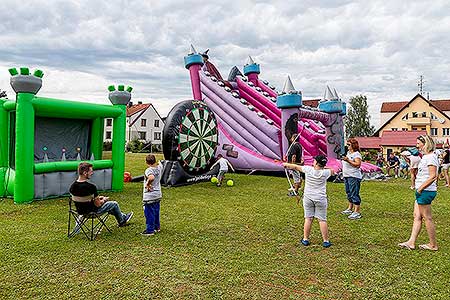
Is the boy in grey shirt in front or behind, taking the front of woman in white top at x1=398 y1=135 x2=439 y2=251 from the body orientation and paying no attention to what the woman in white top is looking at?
in front

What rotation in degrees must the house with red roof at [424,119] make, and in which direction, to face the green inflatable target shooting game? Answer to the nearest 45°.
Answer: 0° — it already faces it

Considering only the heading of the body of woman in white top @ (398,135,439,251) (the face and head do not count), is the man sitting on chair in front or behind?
in front

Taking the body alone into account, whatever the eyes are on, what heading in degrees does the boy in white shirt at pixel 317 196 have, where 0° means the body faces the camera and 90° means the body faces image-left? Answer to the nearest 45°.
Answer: approximately 180°

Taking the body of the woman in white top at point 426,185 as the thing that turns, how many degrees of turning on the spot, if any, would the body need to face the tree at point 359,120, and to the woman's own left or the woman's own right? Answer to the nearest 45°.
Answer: approximately 90° to the woman's own right

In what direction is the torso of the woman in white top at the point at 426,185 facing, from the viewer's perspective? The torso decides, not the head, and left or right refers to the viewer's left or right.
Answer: facing to the left of the viewer

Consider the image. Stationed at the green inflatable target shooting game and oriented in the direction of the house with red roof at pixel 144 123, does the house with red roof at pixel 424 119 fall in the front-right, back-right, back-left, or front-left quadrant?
front-right

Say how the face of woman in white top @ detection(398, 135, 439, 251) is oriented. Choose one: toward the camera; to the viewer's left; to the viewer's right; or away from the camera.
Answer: to the viewer's left

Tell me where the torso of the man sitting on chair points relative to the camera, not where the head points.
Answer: to the viewer's right

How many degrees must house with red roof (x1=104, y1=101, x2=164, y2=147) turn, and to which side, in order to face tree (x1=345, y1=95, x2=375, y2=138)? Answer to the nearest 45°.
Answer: approximately 45° to its left

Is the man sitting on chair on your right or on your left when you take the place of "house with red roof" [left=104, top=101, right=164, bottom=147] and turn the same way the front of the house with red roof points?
on your right

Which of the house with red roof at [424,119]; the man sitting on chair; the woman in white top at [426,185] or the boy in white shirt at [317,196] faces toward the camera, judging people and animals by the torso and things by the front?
the house with red roof

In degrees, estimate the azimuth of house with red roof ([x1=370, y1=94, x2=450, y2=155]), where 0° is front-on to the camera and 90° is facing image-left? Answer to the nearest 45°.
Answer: approximately 0°

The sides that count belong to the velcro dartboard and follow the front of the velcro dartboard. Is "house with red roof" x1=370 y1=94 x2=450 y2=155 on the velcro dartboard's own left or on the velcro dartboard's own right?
on the velcro dartboard's own left

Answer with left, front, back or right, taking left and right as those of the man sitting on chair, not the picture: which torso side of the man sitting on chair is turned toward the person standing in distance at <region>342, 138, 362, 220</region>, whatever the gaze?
front
